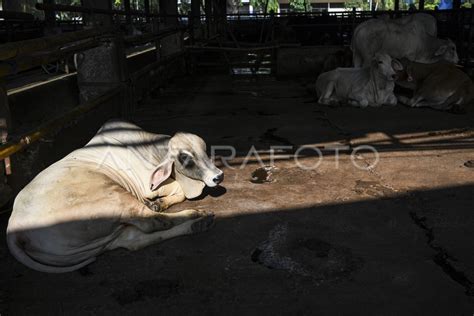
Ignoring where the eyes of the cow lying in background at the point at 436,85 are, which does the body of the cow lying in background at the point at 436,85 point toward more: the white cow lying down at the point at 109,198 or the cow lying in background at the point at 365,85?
the cow lying in background

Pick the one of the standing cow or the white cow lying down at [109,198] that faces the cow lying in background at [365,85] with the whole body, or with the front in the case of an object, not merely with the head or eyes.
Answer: the white cow lying down

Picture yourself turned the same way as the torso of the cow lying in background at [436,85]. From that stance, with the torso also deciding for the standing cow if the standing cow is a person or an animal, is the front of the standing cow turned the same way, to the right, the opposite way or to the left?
the opposite way

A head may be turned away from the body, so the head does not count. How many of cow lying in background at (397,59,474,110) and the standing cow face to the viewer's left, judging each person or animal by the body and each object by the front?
1

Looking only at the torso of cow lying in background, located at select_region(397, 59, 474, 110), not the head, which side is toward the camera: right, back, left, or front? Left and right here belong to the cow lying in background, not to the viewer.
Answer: left

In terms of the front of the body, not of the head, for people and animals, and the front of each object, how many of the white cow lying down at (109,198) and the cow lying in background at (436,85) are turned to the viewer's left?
1

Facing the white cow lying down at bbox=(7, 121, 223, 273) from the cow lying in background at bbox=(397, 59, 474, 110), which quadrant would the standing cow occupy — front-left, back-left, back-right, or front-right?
back-right

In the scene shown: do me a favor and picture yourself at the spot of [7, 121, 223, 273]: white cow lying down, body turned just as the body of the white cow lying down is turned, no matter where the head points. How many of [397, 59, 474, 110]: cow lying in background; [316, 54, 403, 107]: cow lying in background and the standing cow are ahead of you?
3

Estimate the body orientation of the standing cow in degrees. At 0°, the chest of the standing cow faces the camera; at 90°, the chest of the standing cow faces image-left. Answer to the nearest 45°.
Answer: approximately 270°

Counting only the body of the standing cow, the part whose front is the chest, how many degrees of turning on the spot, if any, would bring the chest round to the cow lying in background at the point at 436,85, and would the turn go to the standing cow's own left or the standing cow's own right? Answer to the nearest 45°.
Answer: approximately 90° to the standing cow's own right
